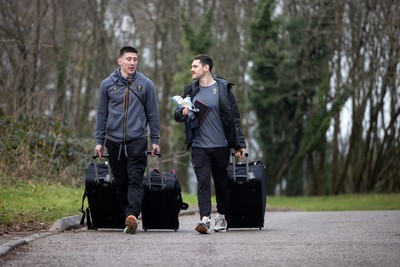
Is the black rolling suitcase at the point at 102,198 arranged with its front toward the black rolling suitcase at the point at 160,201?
no

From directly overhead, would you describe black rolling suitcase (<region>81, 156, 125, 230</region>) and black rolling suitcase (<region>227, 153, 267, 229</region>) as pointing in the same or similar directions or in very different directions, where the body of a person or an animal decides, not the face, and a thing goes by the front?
same or similar directions

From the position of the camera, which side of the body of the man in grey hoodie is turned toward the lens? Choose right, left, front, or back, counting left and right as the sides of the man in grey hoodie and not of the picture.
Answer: front

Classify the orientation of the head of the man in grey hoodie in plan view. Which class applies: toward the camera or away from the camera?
toward the camera

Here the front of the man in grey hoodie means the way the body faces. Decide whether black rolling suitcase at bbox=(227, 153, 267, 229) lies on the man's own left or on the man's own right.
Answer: on the man's own left
